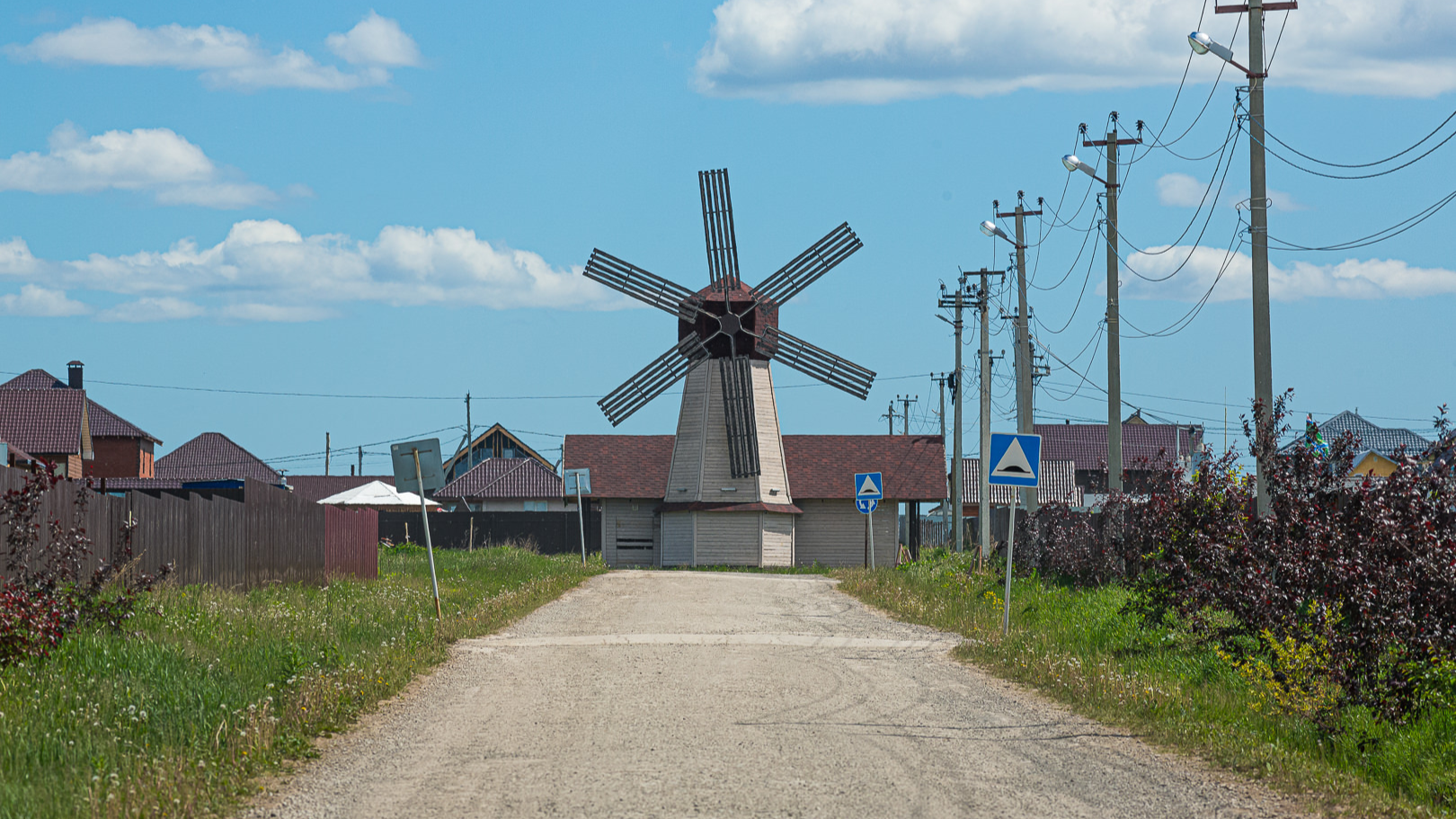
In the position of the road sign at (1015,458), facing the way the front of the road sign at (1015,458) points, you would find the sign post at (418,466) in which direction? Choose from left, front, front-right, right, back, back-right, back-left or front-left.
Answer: right

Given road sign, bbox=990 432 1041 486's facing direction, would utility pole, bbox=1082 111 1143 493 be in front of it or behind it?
behind

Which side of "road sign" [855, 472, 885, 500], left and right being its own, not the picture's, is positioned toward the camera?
front

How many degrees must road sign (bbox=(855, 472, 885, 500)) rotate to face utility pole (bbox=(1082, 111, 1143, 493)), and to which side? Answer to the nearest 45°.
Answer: approximately 45° to its left

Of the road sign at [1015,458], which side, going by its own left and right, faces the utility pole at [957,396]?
back

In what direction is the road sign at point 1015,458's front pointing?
toward the camera

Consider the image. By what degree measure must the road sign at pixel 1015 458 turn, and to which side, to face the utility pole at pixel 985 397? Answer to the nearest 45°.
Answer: approximately 180°

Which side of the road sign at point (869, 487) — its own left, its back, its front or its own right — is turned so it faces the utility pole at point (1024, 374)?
left

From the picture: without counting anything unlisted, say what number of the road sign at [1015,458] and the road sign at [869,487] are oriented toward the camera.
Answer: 2

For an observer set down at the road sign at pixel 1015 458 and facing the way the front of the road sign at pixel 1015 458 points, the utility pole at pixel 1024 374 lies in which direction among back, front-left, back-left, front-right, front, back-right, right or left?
back
